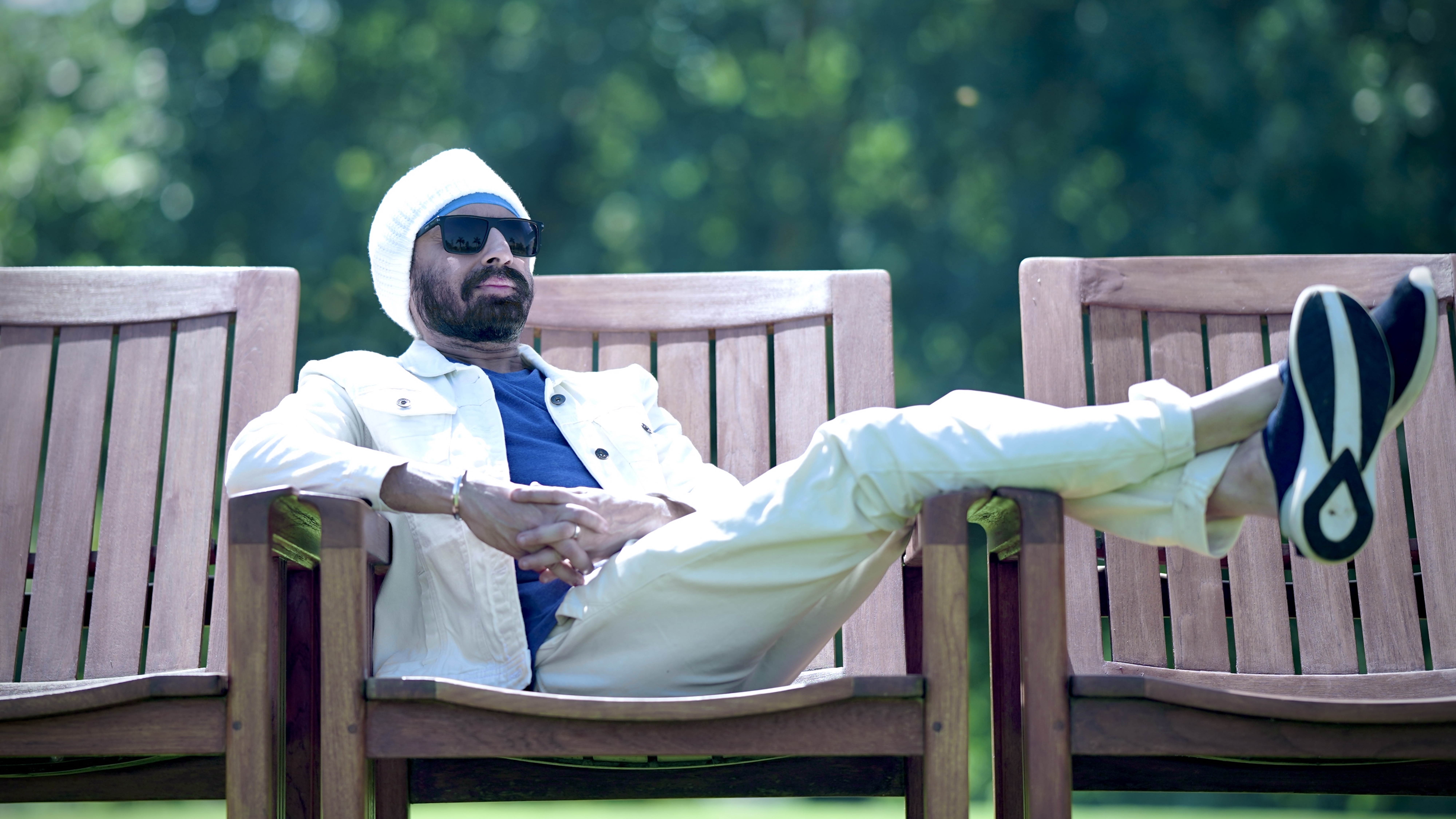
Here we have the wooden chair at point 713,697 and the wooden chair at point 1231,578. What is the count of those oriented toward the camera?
2

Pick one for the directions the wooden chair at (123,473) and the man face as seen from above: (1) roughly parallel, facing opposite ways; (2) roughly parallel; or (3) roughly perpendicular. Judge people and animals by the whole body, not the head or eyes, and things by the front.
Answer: roughly parallel

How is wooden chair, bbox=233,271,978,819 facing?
toward the camera

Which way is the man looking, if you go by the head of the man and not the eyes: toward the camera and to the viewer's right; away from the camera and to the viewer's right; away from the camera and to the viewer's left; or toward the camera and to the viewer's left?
toward the camera and to the viewer's right

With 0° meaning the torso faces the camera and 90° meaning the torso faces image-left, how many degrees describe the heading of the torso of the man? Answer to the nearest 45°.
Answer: approximately 315°

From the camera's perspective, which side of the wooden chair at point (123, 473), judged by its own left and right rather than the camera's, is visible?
front

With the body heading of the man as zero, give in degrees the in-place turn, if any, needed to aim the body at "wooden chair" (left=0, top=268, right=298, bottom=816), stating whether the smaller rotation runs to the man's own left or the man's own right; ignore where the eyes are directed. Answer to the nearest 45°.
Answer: approximately 135° to the man's own right

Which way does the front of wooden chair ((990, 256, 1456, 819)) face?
toward the camera

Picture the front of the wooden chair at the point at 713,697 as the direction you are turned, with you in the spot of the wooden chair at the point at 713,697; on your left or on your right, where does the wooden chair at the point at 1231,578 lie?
on your left

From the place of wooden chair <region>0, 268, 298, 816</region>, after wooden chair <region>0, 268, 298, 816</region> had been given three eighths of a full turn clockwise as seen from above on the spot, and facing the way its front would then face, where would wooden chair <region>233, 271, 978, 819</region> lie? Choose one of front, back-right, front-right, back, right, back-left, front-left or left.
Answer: back
